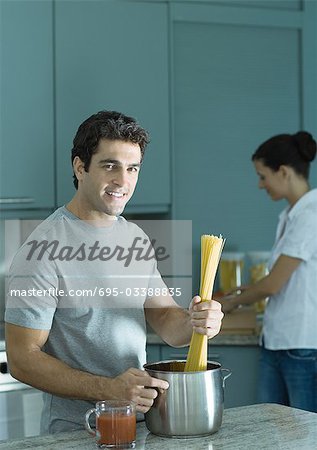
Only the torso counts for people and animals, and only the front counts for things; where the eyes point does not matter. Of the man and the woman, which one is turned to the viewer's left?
the woman

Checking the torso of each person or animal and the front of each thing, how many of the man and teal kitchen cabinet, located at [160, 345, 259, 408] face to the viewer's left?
0

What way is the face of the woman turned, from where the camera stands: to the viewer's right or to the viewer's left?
to the viewer's left

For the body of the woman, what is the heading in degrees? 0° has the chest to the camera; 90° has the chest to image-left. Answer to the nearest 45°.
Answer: approximately 90°

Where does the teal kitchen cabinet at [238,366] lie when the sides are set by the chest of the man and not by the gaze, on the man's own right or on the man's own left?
on the man's own left

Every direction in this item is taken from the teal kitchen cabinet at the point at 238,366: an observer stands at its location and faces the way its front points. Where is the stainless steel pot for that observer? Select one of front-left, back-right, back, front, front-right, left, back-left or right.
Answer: front

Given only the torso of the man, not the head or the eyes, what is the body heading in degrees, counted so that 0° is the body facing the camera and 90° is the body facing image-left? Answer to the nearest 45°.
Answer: approximately 315°

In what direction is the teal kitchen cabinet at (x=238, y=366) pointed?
toward the camera

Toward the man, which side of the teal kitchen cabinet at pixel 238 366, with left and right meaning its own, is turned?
front

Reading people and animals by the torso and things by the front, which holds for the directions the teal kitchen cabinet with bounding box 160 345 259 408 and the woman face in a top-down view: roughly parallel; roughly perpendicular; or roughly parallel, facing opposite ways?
roughly perpendicular
